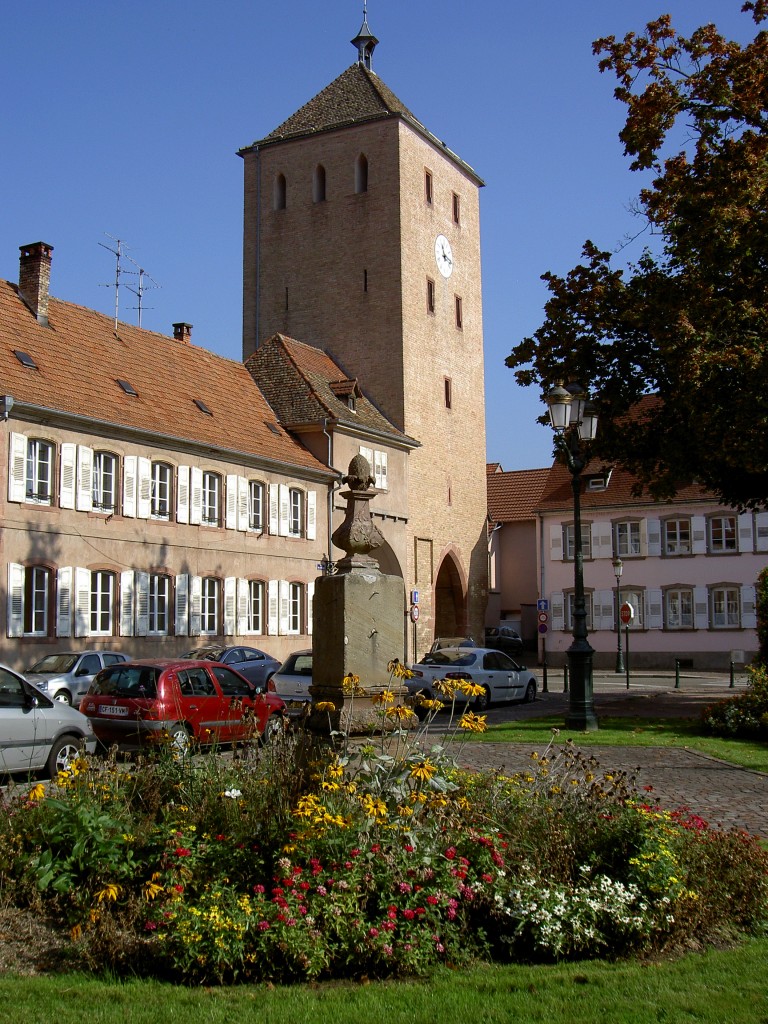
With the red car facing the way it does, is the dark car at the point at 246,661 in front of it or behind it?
in front

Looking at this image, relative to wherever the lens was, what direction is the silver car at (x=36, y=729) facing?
facing away from the viewer and to the right of the viewer

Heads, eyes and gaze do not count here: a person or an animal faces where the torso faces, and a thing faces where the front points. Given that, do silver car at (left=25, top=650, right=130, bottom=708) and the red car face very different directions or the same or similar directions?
very different directions

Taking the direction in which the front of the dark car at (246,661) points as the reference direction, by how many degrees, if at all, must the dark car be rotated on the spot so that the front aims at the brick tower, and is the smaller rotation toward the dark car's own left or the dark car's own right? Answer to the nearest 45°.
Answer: approximately 135° to the dark car's own right

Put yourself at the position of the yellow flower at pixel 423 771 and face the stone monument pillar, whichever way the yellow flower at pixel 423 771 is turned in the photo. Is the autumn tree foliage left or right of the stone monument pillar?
right

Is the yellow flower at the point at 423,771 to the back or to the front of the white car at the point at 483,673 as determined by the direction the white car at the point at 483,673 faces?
to the back

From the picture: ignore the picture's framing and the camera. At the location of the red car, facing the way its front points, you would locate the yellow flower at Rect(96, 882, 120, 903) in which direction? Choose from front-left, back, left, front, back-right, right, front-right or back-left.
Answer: back-right

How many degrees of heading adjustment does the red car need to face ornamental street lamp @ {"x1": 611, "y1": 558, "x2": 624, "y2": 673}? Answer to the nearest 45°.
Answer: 0° — it already faces it

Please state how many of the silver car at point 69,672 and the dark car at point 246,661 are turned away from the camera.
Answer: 0

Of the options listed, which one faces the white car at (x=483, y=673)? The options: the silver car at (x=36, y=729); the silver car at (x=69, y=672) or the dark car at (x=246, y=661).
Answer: the silver car at (x=36, y=729)

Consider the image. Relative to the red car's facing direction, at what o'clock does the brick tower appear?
The brick tower is roughly at 11 o'clock from the red car.

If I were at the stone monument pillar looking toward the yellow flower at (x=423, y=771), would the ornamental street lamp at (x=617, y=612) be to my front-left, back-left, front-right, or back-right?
back-left

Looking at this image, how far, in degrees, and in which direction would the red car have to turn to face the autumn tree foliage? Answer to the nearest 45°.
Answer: approximately 45° to its right

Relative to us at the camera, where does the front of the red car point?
facing away from the viewer and to the right of the viewer

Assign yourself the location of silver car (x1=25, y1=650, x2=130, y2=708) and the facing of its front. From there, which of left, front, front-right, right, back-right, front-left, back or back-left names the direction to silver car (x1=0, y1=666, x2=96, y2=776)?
front-left

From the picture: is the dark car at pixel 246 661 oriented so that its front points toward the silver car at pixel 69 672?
yes
